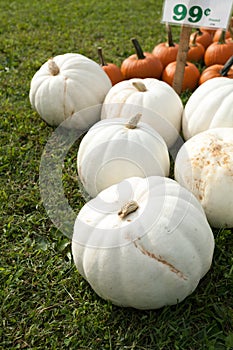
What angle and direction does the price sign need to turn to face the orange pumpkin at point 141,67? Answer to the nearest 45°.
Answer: approximately 135° to its right

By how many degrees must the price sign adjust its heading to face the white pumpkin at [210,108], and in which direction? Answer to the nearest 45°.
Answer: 0° — it already faces it

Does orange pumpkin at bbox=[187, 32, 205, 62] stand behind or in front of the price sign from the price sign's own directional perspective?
behind

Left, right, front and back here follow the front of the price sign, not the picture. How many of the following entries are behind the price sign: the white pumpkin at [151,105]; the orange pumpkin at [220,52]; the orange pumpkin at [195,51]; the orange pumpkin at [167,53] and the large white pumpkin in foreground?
3

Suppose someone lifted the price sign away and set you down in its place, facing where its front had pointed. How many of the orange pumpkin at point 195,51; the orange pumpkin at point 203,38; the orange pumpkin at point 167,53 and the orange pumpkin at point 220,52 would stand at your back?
4

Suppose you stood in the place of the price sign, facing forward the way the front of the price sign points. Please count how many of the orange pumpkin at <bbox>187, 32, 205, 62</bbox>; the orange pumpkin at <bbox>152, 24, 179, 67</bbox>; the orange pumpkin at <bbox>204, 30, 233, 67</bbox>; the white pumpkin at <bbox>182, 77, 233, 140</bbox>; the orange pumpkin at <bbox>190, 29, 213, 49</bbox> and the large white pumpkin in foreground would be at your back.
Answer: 4

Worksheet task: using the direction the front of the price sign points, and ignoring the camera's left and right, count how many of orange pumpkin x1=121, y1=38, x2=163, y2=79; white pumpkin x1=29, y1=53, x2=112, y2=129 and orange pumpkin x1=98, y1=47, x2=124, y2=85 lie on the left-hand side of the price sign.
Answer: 0

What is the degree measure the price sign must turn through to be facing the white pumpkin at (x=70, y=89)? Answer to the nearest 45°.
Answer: approximately 90° to its right

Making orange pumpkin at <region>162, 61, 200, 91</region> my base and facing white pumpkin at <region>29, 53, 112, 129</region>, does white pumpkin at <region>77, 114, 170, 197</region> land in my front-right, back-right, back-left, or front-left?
front-left

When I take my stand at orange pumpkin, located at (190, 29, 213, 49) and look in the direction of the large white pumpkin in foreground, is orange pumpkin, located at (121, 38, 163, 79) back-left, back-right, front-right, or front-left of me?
front-right

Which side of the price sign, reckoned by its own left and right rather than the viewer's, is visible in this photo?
front

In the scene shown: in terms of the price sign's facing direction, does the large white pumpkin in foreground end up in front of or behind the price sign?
in front

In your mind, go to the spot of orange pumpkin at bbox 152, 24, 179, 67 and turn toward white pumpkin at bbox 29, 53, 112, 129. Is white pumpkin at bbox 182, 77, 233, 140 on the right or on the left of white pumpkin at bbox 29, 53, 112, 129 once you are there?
left

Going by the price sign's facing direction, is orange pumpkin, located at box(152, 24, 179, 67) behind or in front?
behind

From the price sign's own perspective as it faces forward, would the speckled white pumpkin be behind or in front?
in front
